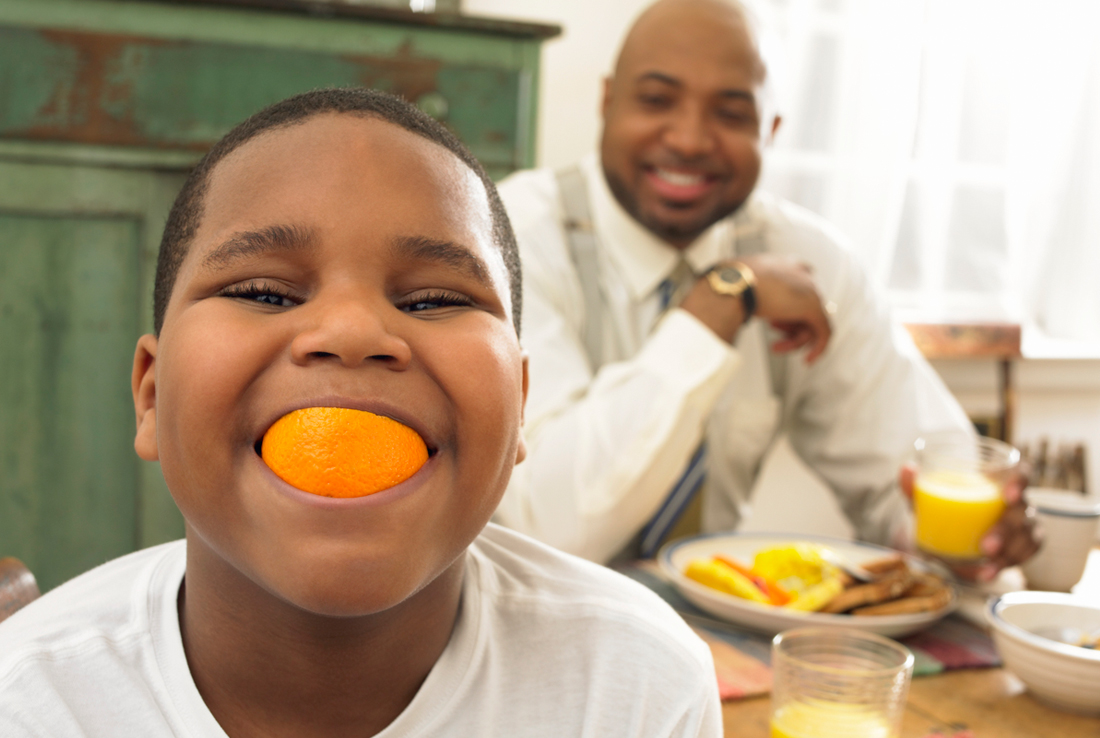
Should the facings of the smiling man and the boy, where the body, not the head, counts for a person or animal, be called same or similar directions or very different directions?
same or similar directions

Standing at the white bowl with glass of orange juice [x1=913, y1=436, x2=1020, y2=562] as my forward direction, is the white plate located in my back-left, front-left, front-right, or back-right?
front-left

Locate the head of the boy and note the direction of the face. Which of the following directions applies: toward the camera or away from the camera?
toward the camera

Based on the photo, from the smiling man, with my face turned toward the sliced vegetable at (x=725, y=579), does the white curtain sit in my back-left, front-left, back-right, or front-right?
back-left

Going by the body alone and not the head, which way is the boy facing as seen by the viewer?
toward the camera

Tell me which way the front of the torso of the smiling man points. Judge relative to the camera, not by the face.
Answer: toward the camera

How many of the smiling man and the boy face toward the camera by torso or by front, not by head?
2

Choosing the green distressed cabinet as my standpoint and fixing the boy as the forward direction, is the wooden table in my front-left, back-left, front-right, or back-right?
front-left

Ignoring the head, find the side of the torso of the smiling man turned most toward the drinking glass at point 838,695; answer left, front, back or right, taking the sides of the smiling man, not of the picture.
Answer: front

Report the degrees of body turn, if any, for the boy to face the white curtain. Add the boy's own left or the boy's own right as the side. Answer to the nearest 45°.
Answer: approximately 135° to the boy's own left

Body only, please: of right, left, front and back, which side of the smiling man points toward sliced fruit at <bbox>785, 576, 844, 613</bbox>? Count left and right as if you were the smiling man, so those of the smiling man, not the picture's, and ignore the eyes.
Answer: front
